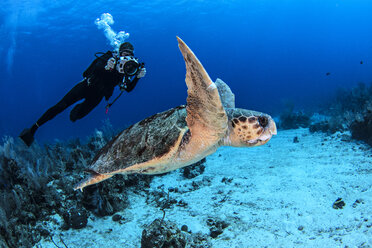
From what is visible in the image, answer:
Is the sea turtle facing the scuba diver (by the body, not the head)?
no

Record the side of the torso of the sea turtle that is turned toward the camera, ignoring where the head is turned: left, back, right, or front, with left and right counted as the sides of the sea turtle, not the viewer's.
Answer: right
